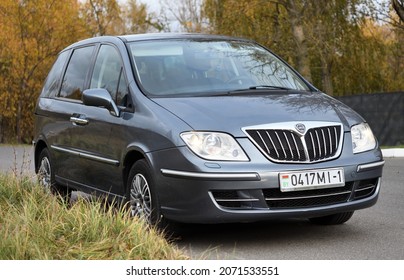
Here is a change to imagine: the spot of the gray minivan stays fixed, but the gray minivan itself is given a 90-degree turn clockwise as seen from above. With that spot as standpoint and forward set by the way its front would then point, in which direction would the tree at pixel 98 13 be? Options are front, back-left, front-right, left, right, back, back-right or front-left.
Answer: back-right

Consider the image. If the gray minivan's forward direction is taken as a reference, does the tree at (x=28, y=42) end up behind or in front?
behind

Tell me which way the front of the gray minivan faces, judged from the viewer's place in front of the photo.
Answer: facing the viewer and to the right of the viewer

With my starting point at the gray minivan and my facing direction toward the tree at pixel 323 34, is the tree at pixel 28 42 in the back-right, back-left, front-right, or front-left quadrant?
front-left

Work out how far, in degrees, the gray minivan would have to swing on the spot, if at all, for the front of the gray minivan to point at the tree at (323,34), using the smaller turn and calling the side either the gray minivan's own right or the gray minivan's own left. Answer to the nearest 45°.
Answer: approximately 135° to the gray minivan's own left
